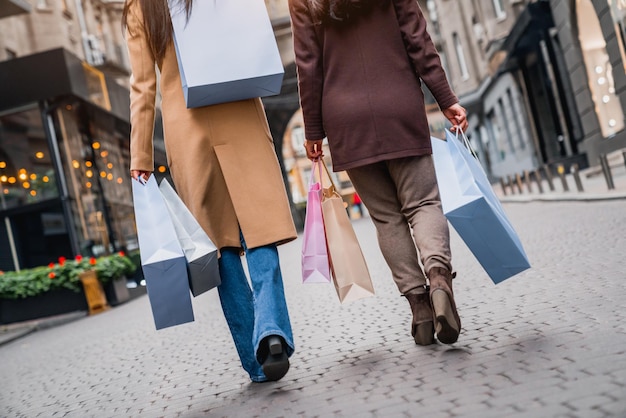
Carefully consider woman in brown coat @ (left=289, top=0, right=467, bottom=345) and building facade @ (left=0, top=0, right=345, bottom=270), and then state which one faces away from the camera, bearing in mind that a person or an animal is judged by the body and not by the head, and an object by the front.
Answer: the woman in brown coat

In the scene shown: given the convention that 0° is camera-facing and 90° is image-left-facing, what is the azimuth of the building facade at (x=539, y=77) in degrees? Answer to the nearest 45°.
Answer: approximately 45°

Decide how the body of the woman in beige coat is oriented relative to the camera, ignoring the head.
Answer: away from the camera

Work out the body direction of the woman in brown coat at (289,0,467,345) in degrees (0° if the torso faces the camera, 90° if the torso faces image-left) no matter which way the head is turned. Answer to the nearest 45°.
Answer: approximately 180°

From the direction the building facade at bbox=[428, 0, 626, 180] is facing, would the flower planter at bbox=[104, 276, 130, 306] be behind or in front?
in front

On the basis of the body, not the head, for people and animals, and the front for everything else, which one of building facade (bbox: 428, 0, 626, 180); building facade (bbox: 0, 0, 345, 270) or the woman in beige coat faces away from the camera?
the woman in beige coat

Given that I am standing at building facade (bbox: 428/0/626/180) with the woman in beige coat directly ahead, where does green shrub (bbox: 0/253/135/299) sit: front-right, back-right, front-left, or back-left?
front-right

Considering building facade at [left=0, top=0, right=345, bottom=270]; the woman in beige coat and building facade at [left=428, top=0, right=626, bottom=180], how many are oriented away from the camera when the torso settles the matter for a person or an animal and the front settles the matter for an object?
1

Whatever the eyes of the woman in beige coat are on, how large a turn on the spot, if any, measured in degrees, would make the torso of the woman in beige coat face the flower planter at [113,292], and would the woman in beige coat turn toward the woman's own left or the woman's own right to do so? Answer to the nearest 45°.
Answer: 0° — they already face it

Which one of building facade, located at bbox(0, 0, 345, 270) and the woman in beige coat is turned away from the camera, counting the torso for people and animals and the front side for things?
the woman in beige coat

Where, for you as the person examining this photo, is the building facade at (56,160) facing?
facing the viewer and to the right of the viewer

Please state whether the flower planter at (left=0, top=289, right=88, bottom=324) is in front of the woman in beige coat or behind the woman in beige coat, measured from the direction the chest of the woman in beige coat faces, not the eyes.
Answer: in front

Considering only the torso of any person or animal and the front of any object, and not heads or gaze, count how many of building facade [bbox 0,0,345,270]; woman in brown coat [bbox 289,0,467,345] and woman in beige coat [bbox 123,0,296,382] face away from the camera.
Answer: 2

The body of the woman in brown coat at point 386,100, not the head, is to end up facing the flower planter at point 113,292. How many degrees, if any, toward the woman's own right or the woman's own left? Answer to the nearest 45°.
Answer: approximately 45° to the woman's own left

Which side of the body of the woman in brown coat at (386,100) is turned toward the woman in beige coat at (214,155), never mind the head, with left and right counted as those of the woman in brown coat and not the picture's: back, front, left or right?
left
